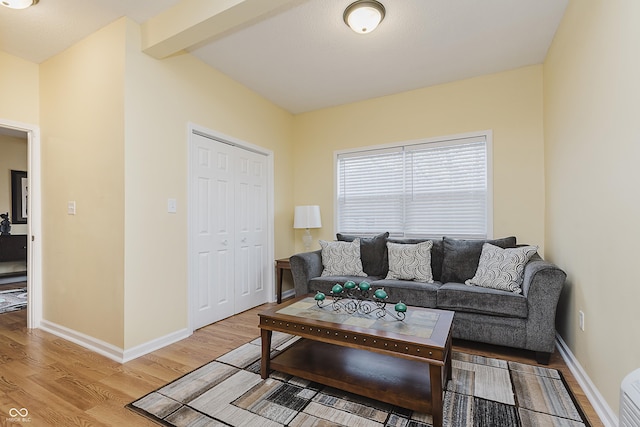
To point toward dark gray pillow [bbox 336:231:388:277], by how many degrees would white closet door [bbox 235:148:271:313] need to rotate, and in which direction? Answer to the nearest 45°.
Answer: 0° — it already faces it

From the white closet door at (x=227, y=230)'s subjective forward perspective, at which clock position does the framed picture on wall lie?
The framed picture on wall is roughly at 6 o'clock from the white closet door.

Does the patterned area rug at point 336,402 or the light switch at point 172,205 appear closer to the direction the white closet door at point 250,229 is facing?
the patterned area rug

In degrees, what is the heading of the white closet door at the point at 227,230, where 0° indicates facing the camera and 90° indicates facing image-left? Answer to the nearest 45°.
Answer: approximately 315°

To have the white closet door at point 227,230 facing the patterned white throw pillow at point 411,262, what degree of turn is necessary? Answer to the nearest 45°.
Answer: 0° — it already faces it

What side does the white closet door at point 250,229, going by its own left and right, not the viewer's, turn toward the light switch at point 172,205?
right

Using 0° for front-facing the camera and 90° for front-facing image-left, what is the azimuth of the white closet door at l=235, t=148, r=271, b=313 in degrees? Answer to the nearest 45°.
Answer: approximately 315°

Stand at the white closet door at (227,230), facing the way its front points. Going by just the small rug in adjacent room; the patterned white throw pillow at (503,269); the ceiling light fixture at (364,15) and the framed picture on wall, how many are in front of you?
2
